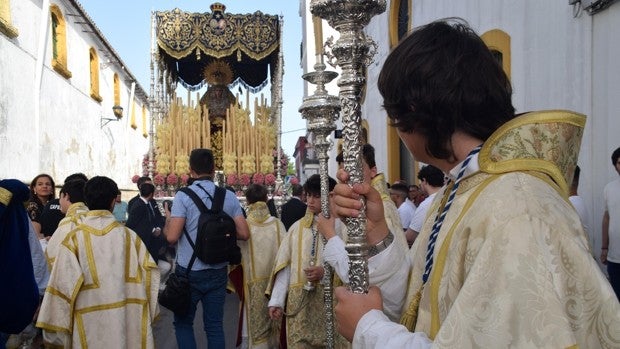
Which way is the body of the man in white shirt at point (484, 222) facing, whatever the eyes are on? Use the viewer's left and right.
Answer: facing to the left of the viewer

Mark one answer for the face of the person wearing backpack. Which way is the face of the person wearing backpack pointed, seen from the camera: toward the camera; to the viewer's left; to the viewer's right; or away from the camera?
away from the camera

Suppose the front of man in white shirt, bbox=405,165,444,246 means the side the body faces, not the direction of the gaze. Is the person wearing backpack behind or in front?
in front

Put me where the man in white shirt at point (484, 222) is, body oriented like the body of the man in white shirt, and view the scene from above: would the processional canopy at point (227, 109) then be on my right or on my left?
on my right
